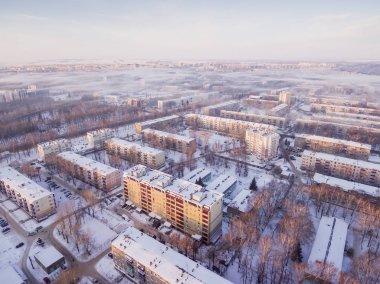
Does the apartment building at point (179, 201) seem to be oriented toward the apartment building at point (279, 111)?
no

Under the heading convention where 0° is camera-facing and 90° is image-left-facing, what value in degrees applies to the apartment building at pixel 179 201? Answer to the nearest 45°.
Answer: approximately 45°

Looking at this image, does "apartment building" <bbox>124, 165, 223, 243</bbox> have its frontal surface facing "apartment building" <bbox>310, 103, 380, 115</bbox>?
no

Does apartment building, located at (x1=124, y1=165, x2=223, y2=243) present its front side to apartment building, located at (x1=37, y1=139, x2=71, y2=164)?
no

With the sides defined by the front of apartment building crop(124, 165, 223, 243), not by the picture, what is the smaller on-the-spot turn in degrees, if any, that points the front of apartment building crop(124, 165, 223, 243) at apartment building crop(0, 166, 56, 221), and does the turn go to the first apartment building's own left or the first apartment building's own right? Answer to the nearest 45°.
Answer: approximately 45° to the first apartment building's own right

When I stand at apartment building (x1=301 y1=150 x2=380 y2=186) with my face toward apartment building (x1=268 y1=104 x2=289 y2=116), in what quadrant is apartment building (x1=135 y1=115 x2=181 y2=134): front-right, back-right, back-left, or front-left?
front-left

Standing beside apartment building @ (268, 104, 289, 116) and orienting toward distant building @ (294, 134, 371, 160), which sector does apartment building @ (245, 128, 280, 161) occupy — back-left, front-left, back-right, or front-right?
front-right

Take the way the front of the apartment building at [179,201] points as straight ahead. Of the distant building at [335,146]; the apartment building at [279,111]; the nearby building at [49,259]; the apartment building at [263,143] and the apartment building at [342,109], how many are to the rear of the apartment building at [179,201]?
4

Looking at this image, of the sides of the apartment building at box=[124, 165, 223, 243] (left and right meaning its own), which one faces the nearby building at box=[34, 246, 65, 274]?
front

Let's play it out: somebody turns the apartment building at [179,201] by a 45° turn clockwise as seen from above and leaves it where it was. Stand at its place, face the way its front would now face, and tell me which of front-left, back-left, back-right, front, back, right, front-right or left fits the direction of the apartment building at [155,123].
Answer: right

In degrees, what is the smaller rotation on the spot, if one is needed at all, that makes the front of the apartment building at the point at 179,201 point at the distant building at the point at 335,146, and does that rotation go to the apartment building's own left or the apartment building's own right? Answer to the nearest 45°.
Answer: approximately 180°

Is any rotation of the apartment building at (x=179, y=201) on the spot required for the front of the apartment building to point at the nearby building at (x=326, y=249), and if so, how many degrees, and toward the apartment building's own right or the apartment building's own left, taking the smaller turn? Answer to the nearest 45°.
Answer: approximately 90° to the apartment building's own left
